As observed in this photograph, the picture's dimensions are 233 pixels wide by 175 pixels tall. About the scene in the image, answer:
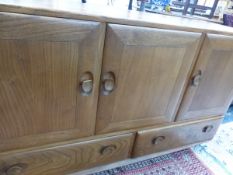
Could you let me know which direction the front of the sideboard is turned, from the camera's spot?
facing the viewer and to the right of the viewer
